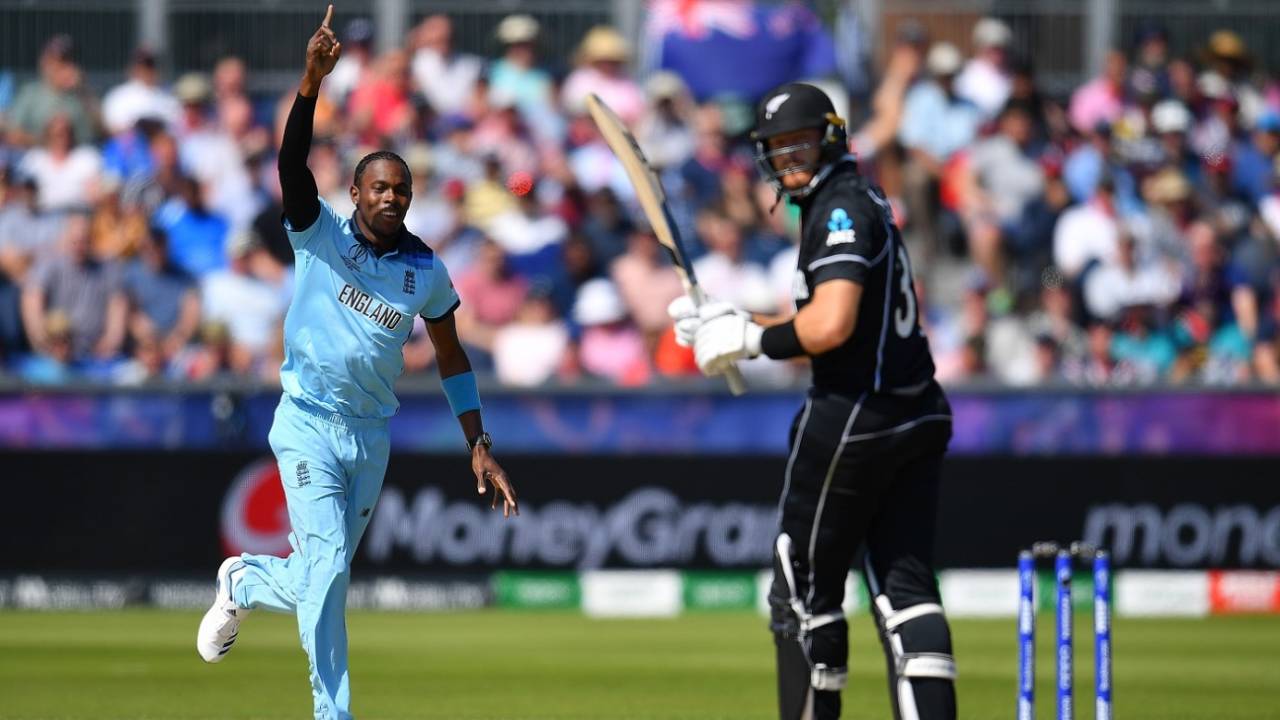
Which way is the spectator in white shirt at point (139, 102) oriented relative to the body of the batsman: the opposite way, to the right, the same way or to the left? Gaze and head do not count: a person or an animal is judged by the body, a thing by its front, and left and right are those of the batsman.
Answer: to the left

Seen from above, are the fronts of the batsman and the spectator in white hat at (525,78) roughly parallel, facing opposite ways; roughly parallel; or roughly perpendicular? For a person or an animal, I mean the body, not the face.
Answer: roughly perpendicular

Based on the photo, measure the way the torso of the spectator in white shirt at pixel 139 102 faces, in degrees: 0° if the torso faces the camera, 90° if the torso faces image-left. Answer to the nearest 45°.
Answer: approximately 0°

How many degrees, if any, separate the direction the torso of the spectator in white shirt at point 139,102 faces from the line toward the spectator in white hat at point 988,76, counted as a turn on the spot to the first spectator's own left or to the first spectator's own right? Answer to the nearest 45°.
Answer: approximately 90° to the first spectator's own left

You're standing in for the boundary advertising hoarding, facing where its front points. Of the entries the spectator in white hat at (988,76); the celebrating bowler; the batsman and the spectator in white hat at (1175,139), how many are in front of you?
2

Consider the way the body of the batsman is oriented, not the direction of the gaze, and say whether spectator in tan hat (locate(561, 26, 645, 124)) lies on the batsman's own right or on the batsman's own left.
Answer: on the batsman's own right

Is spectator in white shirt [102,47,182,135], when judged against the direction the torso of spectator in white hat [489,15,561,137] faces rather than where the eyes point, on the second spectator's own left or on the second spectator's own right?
on the second spectator's own right

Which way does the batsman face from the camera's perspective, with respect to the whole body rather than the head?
to the viewer's left
